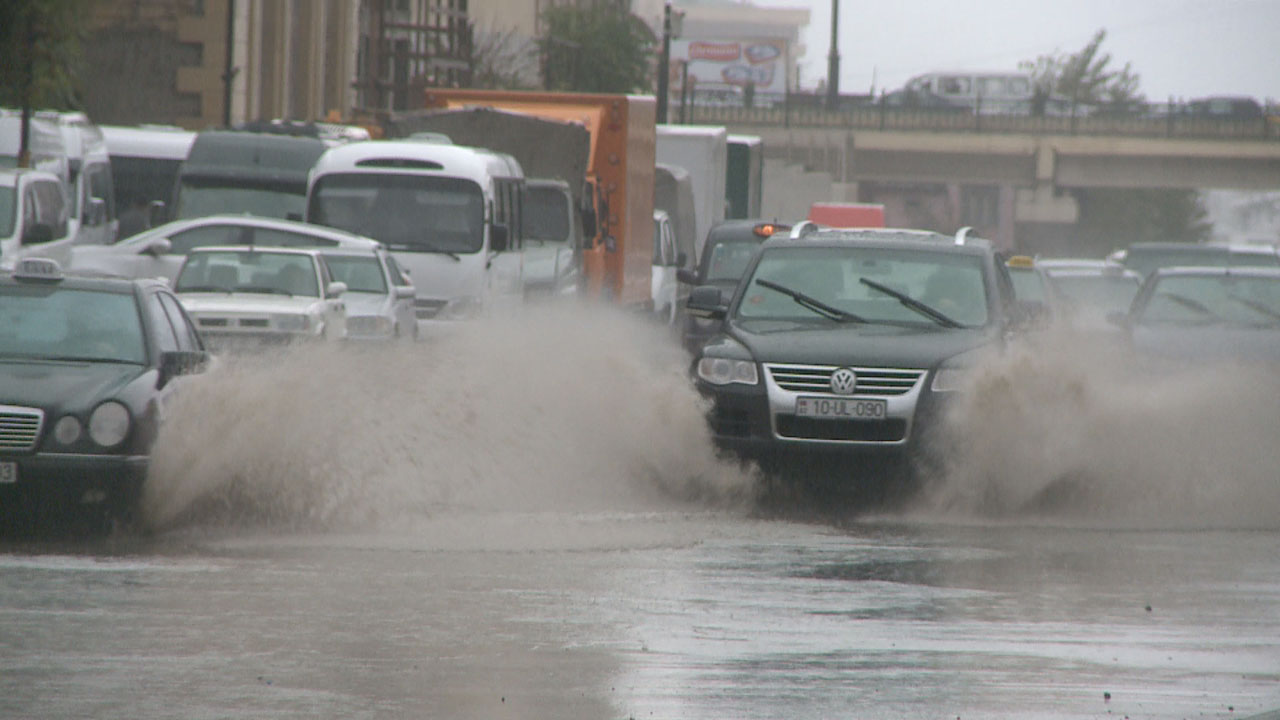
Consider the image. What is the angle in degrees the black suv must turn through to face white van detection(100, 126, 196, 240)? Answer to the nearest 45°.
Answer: approximately 135° to its right

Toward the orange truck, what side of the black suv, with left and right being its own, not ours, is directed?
back

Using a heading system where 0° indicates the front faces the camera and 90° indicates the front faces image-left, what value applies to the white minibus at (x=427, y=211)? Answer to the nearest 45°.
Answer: approximately 0°

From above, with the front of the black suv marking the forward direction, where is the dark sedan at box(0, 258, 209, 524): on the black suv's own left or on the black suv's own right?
on the black suv's own right

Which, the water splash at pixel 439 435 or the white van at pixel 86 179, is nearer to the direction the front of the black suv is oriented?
the water splash

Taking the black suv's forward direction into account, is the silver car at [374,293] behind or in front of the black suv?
behind

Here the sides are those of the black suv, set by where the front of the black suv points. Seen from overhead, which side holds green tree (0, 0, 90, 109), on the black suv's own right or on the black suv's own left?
on the black suv's own right

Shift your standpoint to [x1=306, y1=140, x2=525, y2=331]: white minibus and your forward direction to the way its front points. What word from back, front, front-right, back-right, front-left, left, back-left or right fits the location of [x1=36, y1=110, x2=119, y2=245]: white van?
back-right

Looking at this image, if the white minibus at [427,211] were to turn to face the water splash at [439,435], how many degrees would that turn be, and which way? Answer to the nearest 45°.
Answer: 0° — it already faces it

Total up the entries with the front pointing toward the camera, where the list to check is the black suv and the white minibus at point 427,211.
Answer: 2

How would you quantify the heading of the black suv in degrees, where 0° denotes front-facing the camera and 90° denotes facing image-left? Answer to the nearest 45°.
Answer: approximately 0°
